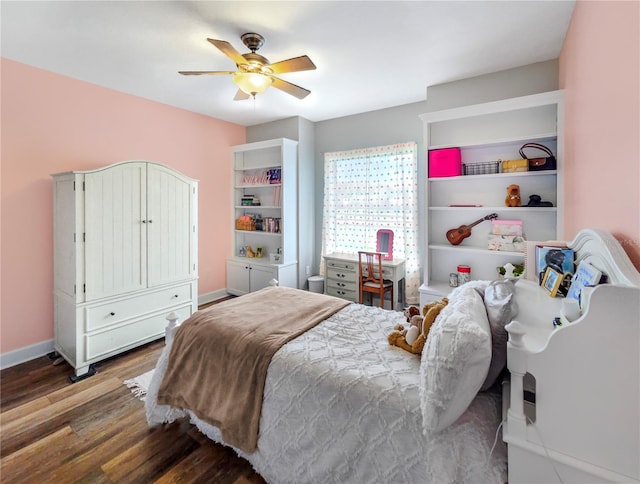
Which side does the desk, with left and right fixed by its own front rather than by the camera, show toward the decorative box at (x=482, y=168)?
left

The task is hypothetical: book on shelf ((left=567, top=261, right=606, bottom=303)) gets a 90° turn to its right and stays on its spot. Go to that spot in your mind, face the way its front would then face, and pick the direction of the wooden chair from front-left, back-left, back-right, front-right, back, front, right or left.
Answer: front

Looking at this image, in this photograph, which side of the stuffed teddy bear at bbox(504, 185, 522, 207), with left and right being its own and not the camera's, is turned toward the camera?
front

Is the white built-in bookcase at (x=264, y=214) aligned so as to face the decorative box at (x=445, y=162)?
no

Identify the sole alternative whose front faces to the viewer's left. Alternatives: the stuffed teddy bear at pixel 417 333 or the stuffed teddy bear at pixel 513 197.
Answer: the stuffed teddy bear at pixel 417 333

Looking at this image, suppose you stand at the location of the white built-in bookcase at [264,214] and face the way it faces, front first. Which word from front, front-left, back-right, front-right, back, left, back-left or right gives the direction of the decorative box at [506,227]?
left

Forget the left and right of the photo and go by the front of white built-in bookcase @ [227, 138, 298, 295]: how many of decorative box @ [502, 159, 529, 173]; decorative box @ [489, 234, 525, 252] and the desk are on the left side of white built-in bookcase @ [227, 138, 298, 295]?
3

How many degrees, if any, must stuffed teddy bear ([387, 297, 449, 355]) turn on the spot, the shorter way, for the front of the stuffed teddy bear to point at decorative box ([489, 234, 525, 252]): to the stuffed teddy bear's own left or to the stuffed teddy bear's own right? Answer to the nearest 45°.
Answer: approximately 135° to the stuffed teddy bear's own right

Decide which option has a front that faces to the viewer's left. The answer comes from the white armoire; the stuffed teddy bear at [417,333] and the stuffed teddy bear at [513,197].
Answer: the stuffed teddy bear at [417,333]

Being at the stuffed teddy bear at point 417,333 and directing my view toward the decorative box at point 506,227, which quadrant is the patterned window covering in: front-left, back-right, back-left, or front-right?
front-left

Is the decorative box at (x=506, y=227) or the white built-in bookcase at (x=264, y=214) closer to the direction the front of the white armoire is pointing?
the decorative box

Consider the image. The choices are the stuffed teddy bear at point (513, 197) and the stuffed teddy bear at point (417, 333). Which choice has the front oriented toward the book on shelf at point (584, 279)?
the stuffed teddy bear at point (513, 197)

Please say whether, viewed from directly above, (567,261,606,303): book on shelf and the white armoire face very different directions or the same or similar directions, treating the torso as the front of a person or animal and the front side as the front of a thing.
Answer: very different directions

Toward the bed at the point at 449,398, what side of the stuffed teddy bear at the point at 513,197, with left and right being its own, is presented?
front

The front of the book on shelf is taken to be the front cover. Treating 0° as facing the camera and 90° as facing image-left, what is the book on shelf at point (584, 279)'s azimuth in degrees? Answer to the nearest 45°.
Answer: approximately 45°

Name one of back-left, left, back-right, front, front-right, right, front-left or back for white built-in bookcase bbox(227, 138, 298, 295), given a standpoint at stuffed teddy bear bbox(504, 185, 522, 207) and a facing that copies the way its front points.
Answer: right

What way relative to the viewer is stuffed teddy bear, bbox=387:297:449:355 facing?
to the viewer's left

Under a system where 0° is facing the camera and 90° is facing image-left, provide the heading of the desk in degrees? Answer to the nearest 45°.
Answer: approximately 45°

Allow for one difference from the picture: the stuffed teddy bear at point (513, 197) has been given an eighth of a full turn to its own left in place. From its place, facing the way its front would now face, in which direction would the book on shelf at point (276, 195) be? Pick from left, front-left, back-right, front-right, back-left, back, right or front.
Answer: back-right

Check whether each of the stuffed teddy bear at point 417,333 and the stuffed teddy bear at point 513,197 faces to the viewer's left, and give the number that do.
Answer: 1

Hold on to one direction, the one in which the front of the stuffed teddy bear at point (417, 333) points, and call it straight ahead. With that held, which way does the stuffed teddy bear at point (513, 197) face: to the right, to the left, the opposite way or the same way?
to the left
